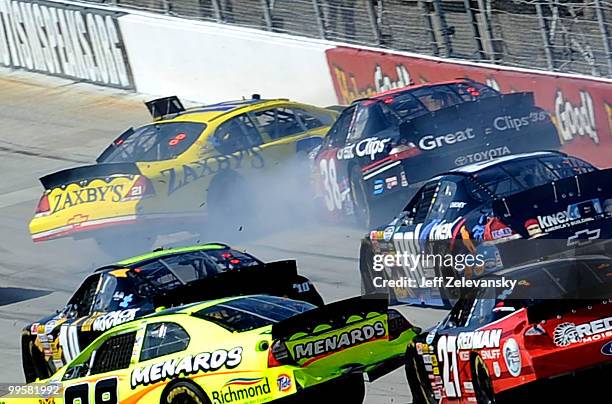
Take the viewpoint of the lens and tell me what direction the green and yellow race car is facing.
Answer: facing away from the viewer and to the left of the viewer

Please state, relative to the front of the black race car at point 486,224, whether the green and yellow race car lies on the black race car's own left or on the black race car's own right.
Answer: on the black race car's own left

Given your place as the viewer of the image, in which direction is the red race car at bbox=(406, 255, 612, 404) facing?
facing away from the viewer and to the left of the viewer

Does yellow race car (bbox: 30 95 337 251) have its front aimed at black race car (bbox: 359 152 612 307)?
no

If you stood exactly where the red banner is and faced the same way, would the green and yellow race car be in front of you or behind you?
in front

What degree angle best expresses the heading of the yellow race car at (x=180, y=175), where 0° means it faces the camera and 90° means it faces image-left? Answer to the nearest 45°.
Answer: approximately 225°

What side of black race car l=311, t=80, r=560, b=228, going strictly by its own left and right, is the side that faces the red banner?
front

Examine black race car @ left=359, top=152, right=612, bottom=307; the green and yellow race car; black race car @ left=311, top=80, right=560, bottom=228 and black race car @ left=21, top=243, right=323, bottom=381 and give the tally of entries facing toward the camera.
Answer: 0

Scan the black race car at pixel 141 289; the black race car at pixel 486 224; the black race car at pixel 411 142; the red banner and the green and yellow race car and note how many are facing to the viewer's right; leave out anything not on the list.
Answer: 0

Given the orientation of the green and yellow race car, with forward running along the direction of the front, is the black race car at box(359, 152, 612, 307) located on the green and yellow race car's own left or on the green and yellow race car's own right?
on the green and yellow race car's own right

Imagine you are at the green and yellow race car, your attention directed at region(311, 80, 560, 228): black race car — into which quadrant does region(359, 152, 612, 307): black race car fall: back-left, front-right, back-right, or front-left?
front-right

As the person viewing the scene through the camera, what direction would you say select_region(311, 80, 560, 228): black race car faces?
facing away from the viewer and to the left of the viewer

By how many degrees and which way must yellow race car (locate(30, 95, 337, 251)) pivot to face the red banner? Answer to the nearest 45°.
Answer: approximately 45° to its right

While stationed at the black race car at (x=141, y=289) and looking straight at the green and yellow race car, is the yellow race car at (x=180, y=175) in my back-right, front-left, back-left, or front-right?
back-left

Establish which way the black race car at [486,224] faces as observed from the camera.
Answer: facing away from the viewer and to the left of the viewer

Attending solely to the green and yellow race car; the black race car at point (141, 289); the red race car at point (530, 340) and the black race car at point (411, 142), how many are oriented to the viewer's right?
0
